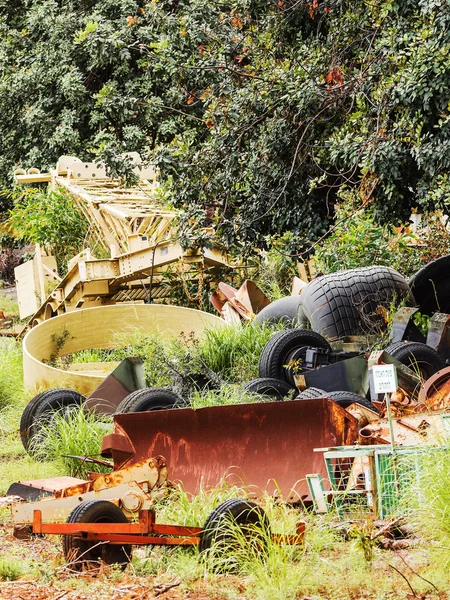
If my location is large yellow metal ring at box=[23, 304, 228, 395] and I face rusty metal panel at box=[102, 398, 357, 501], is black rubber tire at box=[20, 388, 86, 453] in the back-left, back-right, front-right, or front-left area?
front-right

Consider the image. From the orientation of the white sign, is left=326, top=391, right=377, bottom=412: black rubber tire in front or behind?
behind

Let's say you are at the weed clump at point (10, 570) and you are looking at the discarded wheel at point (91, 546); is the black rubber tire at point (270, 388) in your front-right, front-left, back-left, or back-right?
front-left

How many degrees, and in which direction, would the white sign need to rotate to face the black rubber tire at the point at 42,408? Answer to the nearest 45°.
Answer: approximately 135° to its right

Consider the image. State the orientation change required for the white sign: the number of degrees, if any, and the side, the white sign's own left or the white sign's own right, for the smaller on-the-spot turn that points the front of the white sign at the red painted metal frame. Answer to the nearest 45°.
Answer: approximately 90° to the white sign's own right

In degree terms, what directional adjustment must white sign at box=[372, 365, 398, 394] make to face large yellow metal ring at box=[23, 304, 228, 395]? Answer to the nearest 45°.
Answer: approximately 135° to its right

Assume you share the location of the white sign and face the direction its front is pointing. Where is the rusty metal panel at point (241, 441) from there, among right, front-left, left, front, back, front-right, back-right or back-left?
back-right

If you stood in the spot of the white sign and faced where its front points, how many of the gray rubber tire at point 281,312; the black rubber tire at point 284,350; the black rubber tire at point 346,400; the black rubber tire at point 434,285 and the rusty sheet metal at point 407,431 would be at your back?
5

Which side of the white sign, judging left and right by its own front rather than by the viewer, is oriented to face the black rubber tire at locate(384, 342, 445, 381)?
back

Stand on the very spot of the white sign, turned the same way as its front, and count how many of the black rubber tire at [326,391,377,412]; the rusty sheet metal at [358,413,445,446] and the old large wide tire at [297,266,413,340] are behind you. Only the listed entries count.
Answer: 3

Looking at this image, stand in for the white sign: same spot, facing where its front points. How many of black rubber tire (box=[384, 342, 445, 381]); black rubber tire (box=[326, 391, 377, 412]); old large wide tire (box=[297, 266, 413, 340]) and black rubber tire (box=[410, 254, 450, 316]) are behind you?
4

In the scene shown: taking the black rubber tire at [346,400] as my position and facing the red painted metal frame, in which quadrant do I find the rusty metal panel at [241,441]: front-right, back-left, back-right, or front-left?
front-right

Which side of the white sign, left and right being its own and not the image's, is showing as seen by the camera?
front

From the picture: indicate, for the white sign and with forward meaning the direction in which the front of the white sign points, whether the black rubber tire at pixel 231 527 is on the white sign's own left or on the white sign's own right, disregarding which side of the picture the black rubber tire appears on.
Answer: on the white sign's own right
